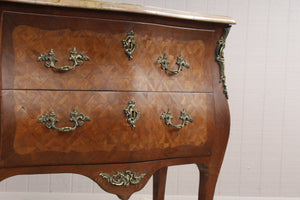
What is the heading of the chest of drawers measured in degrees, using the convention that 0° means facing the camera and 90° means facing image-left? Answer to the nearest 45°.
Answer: approximately 315°
